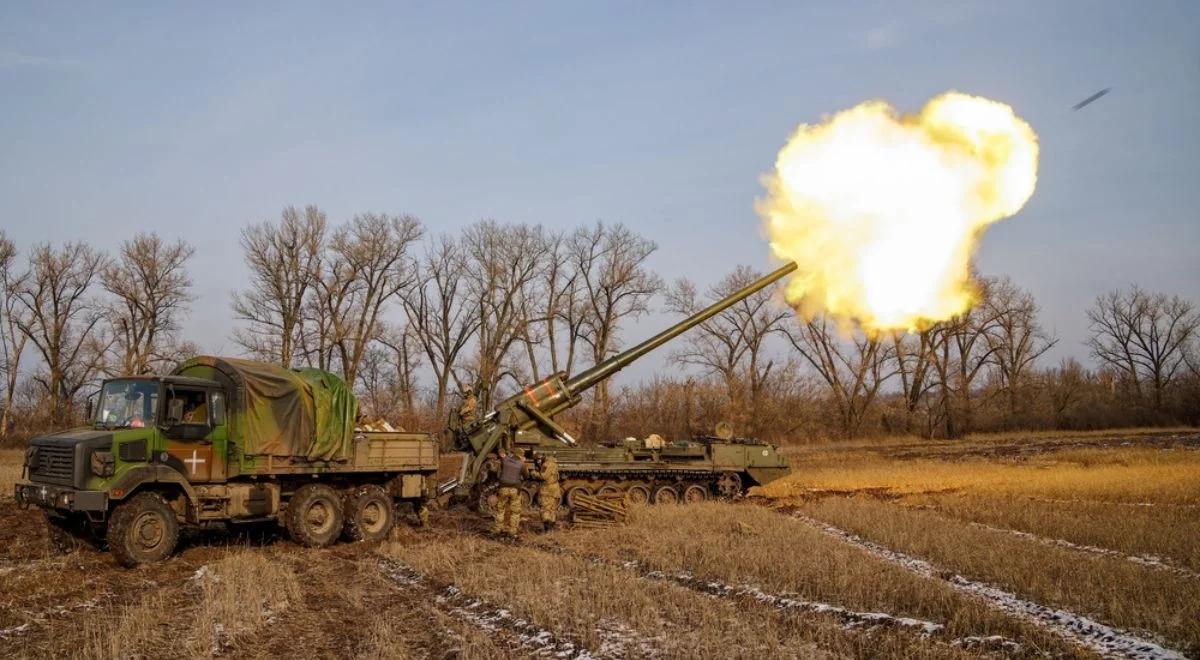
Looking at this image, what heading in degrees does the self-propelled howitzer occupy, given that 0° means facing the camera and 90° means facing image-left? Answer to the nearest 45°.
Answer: approximately 270°

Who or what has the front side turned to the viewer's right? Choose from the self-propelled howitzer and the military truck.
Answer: the self-propelled howitzer

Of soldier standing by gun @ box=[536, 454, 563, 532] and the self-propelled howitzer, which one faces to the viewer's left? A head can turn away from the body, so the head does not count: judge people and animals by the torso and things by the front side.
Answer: the soldier standing by gun

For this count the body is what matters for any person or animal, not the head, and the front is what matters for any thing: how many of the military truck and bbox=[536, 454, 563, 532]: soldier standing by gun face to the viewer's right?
0

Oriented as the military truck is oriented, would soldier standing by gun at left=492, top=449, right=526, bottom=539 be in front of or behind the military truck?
behind

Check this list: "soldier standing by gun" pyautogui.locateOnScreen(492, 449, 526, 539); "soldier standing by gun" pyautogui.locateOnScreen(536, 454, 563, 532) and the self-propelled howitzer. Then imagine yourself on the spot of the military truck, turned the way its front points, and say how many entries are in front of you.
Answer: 0

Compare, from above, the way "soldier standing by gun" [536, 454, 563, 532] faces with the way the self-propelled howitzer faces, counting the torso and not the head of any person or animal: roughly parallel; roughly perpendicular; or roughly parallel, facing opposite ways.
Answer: roughly parallel, facing opposite ways

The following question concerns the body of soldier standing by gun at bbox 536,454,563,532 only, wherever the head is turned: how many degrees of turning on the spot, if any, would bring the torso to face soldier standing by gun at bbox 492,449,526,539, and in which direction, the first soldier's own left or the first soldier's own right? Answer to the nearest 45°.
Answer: approximately 45° to the first soldier's own left

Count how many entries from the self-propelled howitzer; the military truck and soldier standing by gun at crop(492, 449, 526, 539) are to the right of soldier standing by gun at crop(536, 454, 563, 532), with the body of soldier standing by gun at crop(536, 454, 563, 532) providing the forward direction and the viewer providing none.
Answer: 1

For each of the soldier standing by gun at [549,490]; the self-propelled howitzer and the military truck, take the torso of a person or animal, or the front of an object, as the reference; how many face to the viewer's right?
1

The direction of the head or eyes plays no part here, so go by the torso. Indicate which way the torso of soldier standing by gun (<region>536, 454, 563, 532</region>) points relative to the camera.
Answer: to the viewer's left

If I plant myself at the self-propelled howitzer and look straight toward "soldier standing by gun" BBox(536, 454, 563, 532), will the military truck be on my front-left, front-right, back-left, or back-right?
front-right

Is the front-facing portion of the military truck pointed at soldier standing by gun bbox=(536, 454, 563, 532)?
no

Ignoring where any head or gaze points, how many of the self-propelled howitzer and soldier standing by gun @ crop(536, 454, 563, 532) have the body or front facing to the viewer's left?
1

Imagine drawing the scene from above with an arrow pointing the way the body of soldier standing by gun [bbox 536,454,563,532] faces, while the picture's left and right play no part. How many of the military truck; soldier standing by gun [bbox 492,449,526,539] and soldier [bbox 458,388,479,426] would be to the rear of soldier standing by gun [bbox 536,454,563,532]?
0

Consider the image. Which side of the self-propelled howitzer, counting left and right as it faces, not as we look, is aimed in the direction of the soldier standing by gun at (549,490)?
right

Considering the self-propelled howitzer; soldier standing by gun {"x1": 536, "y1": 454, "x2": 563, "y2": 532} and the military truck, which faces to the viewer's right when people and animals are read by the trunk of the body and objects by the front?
the self-propelled howitzer

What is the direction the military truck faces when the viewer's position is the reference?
facing the viewer and to the left of the viewer

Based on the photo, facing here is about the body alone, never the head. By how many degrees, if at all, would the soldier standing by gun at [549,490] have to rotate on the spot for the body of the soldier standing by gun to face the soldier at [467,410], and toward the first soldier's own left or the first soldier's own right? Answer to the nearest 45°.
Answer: approximately 45° to the first soldier's own right
